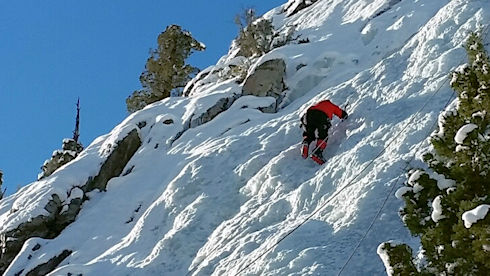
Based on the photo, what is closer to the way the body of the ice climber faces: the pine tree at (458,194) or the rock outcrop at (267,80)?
the rock outcrop

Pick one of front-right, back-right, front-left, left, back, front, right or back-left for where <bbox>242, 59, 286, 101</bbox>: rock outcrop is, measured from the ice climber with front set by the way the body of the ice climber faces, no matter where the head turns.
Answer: front-left

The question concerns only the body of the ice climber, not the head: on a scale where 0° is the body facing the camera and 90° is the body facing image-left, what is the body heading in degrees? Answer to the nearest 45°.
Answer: approximately 225°

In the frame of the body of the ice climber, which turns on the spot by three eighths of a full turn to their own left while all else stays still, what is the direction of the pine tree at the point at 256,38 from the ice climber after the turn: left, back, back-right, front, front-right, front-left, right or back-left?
right

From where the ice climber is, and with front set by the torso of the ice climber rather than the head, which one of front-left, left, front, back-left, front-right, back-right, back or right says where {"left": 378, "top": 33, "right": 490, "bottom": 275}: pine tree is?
back-right

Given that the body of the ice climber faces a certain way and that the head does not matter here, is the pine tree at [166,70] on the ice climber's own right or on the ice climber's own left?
on the ice climber's own left

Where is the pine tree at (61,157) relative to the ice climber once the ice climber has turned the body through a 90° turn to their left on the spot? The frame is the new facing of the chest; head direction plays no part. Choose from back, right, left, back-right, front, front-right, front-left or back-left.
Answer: front
